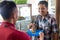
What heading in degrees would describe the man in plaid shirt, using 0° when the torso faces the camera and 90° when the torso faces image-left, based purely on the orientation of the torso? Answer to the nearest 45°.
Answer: approximately 45°
